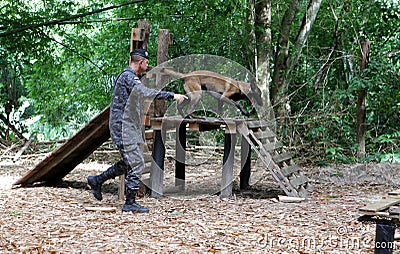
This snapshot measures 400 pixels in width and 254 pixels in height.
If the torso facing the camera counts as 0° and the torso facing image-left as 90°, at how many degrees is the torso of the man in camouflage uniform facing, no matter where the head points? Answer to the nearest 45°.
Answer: approximately 270°

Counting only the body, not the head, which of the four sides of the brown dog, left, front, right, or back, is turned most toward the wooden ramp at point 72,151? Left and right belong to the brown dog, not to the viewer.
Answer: back

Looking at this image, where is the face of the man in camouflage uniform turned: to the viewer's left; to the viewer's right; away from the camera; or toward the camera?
to the viewer's right

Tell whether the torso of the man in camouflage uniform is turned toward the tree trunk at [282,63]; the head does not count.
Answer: no

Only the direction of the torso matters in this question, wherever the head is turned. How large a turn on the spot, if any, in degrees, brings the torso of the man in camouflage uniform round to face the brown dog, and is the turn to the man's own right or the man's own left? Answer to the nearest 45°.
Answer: approximately 45° to the man's own left

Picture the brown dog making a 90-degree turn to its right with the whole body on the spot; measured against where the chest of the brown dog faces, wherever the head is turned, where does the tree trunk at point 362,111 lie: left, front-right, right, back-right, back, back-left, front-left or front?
back-left

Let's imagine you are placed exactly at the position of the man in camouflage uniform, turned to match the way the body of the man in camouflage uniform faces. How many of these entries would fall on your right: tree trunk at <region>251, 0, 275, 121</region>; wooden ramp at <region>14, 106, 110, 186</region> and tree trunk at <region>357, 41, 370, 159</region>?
0

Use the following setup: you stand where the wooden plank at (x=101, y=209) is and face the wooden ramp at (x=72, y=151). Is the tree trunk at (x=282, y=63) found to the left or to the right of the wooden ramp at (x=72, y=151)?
right

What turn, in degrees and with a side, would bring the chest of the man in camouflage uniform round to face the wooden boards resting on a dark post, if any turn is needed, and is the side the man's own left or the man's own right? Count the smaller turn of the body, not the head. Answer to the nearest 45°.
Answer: approximately 45° to the man's own right

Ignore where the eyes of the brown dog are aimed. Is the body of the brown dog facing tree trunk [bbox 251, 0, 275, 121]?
no

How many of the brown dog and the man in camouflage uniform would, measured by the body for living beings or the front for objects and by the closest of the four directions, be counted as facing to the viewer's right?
2

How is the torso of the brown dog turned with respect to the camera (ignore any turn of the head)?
to the viewer's right

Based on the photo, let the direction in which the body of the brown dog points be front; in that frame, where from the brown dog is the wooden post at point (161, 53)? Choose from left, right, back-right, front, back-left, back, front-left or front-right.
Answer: back

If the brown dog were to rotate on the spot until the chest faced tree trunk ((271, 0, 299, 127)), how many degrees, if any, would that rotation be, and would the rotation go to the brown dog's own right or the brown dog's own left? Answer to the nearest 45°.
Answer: approximately 90° to the brown dog's own left

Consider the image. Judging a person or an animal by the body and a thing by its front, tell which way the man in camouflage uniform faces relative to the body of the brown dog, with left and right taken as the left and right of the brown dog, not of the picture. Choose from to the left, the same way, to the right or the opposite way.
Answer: the same way
